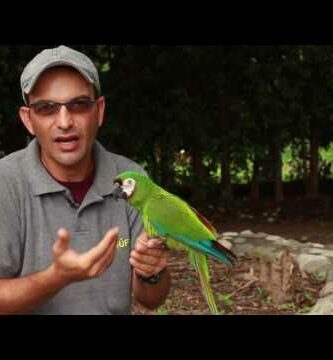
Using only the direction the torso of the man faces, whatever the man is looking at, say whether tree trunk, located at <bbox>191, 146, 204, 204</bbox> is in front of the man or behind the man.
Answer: behind

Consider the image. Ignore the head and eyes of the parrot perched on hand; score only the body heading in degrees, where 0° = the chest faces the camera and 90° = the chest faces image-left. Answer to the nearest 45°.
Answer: approximately 90°

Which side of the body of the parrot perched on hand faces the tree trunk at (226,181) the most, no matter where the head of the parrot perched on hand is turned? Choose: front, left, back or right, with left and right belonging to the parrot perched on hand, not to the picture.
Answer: right

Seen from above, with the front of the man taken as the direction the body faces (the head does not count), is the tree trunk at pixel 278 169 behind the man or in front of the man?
behind

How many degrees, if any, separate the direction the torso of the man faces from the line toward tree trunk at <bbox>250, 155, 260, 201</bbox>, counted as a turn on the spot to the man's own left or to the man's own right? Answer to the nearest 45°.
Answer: approximately 180°

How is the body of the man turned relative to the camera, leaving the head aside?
toward the camera

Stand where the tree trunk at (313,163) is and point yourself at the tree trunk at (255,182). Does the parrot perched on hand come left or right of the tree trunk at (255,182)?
left

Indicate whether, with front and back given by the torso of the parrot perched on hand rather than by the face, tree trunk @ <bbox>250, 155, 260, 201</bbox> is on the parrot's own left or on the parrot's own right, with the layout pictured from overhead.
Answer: on the parrot's own right

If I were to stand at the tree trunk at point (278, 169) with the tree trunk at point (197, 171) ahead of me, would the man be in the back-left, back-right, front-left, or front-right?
front-left

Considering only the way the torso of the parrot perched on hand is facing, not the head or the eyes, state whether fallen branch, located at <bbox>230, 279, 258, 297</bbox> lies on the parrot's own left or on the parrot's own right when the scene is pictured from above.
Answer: on the parrot's own right
